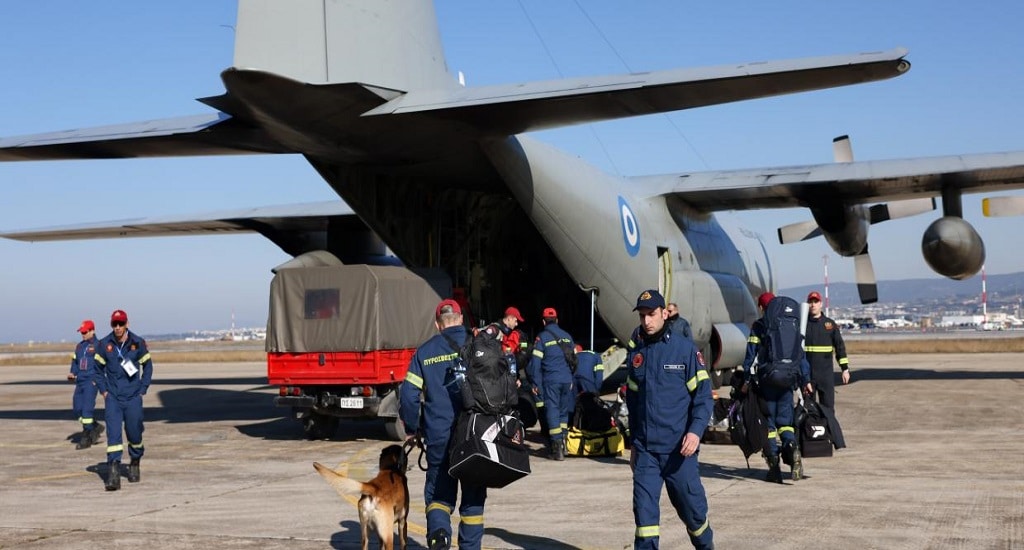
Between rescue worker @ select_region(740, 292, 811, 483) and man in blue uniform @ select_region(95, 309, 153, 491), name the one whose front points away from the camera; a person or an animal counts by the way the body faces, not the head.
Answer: the rescue worker

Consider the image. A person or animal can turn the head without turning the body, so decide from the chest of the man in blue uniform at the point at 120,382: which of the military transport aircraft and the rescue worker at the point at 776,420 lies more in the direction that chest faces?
the rescue worker

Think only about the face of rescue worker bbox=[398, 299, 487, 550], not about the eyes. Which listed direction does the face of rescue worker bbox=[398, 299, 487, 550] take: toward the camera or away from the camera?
away from the camera

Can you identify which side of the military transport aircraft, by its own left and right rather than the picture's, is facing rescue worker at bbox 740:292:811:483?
right

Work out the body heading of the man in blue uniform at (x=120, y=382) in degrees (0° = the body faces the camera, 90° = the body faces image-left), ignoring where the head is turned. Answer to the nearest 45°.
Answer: approximately 0°

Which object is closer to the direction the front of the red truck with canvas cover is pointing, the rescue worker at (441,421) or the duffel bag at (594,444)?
the duffel bag

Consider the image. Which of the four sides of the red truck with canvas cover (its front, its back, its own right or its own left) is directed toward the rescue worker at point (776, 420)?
right

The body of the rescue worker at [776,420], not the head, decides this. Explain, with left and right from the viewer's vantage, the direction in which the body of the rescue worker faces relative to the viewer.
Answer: facing away from the viewer

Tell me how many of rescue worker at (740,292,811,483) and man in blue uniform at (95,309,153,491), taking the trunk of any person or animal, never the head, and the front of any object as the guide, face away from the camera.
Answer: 1
